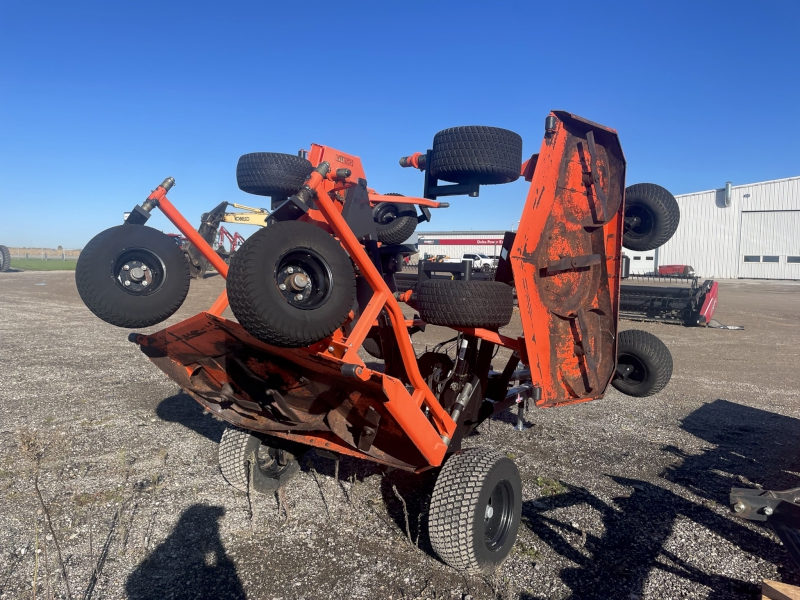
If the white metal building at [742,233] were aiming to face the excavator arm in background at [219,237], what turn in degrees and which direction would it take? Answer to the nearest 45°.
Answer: approximately 45° to its right

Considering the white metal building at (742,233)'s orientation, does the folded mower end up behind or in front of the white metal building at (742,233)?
in front

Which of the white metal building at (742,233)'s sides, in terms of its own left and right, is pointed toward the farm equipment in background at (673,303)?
front

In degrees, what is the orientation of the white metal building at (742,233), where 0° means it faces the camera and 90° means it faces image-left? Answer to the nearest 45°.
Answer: approximately 0°

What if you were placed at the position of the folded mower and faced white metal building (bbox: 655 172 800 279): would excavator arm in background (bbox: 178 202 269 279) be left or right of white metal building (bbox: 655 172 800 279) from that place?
left
